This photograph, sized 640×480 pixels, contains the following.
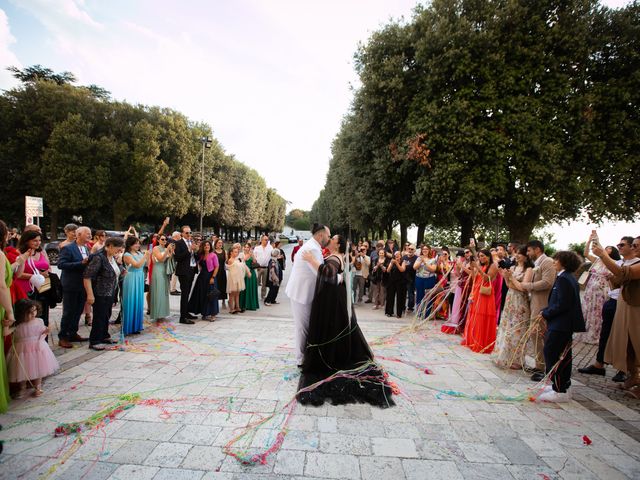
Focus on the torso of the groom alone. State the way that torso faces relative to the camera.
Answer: to the viewer's right

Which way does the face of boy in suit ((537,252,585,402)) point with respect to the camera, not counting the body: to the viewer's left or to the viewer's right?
to the viewer's left

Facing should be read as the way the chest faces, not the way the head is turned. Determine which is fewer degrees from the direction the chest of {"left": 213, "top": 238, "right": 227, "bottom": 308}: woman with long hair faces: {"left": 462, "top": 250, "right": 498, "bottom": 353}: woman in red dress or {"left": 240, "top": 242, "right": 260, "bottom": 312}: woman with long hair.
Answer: the woman in red dress

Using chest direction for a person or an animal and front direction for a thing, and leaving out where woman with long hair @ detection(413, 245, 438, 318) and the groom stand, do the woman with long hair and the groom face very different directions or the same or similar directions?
very different directions

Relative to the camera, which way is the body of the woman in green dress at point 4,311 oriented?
to the viewer's right

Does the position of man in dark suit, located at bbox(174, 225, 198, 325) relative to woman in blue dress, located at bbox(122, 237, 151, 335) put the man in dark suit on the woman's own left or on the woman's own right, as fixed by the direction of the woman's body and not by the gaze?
on the woman's own left

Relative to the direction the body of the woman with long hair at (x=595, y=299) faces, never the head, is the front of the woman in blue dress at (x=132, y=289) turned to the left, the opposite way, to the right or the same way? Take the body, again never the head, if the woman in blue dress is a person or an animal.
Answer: the opposite way

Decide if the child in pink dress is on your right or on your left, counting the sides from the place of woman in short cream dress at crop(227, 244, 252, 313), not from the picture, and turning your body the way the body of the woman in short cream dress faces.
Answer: on your right

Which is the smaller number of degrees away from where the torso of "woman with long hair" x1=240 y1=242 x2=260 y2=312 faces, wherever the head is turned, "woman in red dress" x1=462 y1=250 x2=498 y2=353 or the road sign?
the woman in red dress

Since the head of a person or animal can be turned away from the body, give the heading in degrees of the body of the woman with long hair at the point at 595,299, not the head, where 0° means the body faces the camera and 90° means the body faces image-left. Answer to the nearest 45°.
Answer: approximately 90°

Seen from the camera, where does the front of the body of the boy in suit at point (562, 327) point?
to the viewer's left
